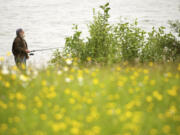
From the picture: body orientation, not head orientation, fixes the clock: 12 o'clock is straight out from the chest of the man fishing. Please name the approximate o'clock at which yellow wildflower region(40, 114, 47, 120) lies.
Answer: The yellow wildflower is roughly at 3 o'clock from the man fishing.

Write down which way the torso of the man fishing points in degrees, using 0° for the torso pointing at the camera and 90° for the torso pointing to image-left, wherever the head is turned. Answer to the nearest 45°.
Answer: approximately 270°

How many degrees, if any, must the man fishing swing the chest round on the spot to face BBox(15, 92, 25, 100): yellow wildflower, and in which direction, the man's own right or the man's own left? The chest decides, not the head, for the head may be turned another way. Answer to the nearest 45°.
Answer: approximately 90° to the man's own right

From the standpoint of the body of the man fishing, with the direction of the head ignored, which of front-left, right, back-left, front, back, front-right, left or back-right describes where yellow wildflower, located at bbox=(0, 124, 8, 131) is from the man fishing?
right

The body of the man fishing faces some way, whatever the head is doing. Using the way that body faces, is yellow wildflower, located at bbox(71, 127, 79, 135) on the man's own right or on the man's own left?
on the man's own right

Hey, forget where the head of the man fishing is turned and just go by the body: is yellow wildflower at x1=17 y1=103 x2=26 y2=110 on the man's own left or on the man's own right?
on the man's own right

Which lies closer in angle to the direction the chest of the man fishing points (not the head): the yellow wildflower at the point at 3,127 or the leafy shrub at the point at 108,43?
the leafy shrub

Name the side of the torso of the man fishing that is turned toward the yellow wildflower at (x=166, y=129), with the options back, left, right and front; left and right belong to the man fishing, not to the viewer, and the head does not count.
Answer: right

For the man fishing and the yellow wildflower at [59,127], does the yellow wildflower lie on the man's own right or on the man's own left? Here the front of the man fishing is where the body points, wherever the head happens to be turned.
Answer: on the man's own right

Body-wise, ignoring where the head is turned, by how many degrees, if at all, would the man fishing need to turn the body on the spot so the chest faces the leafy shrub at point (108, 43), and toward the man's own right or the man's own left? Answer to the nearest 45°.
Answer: approximately 45° to the man's own left
